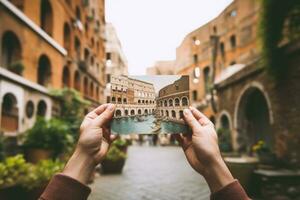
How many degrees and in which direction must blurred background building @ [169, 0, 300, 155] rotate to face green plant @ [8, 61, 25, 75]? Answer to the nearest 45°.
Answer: approximately 45° to its right

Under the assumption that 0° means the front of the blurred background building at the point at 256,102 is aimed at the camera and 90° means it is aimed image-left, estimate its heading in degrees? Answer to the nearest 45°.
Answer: approximately 45°

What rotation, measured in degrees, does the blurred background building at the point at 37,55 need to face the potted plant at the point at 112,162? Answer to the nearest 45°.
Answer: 0° — it already faces it

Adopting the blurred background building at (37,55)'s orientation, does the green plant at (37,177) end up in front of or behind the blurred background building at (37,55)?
in front

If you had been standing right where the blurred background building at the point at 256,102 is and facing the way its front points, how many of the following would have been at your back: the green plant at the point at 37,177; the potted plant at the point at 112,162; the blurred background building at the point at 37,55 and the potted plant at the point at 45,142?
0

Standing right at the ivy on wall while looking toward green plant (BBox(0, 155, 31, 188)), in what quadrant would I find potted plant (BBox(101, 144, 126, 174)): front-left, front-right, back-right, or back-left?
front-right

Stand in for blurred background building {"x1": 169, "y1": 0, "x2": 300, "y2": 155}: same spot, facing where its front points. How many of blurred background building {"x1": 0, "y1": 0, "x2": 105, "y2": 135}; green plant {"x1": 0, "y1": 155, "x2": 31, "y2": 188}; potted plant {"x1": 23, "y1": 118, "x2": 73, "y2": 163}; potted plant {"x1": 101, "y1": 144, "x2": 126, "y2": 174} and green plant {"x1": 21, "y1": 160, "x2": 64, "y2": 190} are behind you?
0

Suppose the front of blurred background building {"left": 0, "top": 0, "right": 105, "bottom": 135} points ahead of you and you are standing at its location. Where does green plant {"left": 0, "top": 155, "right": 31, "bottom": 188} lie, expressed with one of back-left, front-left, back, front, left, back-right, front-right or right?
front-right

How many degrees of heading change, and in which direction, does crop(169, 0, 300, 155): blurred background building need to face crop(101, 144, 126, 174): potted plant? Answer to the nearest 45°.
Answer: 0° — it already faces it

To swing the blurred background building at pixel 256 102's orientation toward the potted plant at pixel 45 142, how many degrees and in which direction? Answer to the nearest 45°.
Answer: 0° — it already faces it

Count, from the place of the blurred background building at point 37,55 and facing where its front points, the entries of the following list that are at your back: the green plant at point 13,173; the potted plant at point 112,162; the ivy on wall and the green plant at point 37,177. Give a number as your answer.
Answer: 0

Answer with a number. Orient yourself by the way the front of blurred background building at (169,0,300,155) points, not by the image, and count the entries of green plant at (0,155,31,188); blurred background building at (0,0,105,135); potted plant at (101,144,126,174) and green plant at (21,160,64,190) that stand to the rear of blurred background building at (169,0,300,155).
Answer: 0

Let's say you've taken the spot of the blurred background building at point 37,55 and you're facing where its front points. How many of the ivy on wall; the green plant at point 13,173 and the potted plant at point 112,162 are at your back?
0

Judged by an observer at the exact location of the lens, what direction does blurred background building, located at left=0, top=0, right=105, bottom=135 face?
facing the viewer and to the right of the viewer
